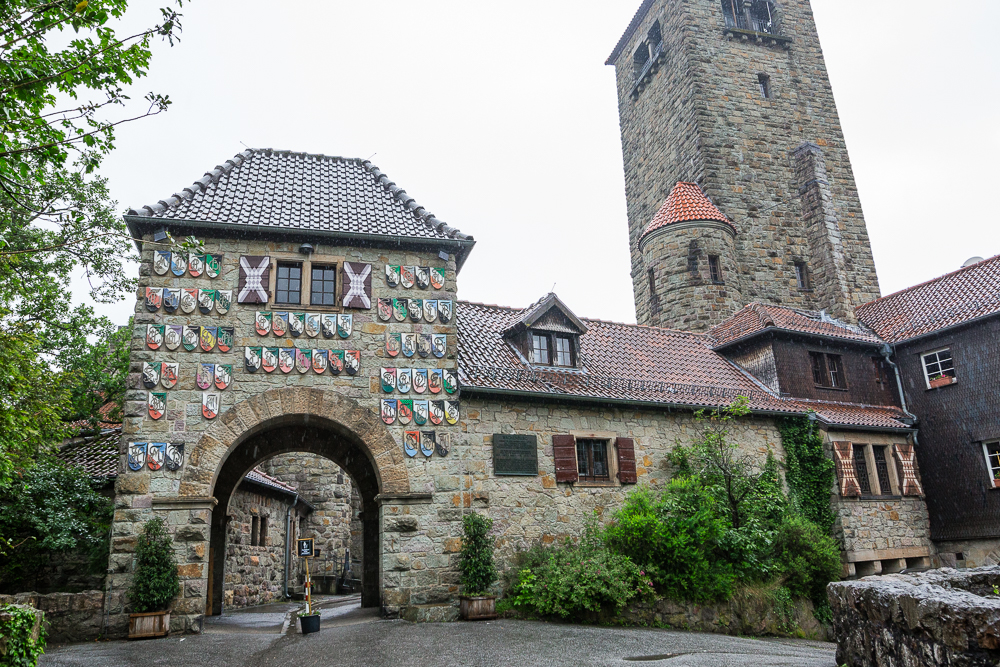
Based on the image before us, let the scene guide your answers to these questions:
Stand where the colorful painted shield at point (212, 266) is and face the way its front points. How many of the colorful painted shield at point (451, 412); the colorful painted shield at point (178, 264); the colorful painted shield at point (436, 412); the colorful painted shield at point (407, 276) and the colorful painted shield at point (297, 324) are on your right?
1

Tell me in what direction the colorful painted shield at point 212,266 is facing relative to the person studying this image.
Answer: facing the viewer

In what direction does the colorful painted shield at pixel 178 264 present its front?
toward the camera

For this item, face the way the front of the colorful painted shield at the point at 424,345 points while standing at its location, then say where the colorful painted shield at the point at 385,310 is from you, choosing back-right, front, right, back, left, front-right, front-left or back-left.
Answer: right

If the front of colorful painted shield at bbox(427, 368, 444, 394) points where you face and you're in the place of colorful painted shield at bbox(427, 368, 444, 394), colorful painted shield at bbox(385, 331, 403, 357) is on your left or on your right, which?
on your right

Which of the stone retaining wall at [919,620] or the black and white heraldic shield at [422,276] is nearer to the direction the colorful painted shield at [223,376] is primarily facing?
the stone retaining wall

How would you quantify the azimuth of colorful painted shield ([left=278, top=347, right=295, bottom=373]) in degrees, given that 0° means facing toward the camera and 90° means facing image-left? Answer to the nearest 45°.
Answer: approximately 0°

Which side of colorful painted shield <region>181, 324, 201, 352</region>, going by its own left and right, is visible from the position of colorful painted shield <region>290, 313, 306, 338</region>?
left

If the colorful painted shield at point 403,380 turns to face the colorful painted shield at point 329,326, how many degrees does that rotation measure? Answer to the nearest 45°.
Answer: approximately 90° to its right

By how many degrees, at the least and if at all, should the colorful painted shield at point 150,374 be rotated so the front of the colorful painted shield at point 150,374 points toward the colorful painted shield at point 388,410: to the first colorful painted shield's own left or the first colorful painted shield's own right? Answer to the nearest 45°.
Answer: approximately 90° to the first colorful painted shield's own left

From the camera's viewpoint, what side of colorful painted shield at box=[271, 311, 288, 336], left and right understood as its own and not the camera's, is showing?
front

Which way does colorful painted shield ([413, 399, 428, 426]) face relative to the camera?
toward the camera

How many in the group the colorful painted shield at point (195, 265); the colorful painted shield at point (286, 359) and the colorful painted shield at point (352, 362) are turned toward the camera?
3

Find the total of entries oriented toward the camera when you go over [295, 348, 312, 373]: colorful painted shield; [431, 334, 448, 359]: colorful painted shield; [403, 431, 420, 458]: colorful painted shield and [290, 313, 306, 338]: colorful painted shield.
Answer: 4
